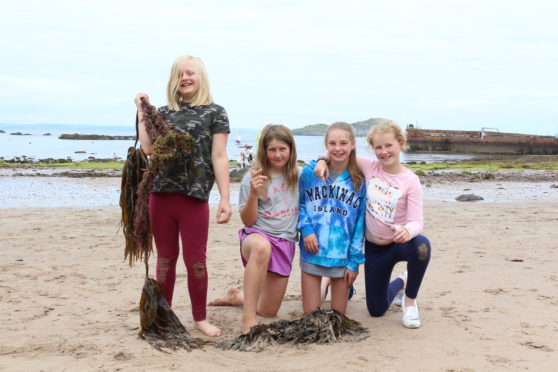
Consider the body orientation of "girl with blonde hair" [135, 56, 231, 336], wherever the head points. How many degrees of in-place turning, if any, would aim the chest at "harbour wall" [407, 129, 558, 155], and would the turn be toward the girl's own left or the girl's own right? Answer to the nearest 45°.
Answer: approximately 135° to the girl's own left

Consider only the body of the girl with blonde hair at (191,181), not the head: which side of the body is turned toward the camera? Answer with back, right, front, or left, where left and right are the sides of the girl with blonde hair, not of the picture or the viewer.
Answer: front
